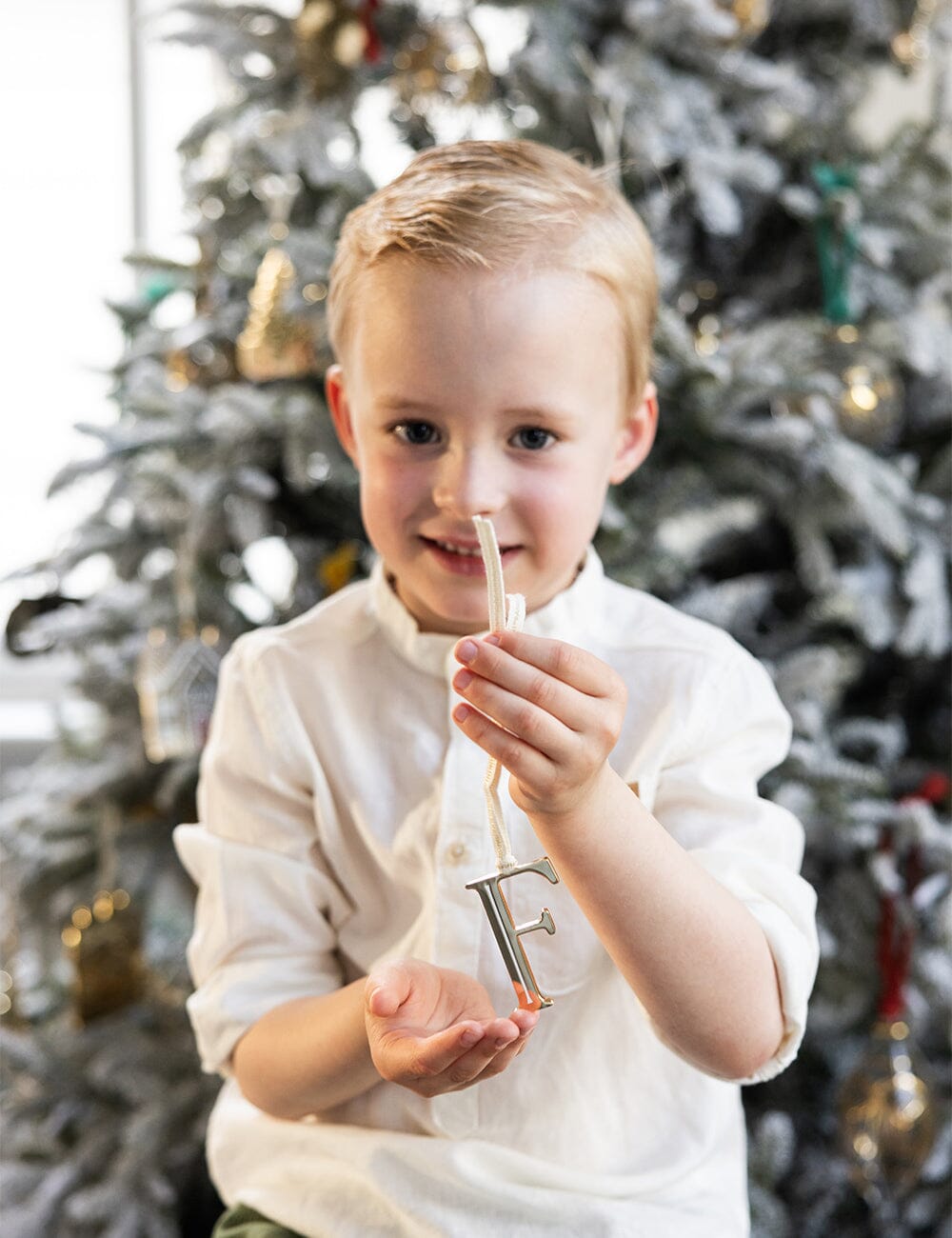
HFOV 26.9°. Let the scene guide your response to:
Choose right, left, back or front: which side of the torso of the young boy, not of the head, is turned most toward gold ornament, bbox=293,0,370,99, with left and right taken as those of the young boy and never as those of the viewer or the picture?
back

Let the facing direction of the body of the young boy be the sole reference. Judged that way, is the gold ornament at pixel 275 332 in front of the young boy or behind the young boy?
behind

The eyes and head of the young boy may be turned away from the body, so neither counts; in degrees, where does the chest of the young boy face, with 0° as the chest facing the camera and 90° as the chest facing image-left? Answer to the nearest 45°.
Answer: approximately 0°

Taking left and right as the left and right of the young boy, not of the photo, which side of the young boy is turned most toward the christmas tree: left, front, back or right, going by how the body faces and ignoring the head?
back

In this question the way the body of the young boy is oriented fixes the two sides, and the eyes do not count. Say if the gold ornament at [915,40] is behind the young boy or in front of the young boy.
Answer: behind

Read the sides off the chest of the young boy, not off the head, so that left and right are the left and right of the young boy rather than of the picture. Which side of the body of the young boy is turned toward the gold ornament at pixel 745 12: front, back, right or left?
back

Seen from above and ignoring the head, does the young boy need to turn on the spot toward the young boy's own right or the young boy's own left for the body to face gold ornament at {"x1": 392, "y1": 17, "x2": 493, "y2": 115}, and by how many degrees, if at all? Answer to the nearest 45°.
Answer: approximately 180°
